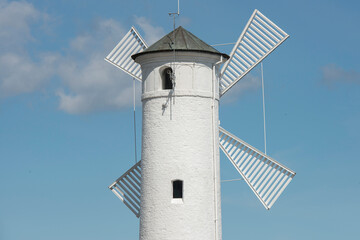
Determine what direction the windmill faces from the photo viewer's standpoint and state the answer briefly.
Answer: facing away from the viewer
